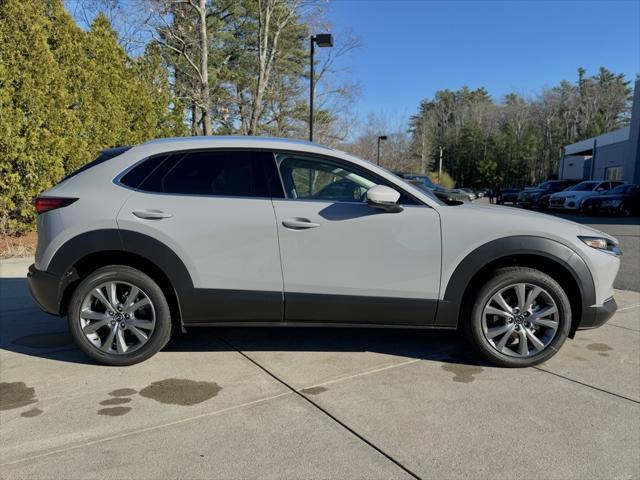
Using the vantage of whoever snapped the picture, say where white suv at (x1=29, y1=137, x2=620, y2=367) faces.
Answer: facing to the right of the viewer

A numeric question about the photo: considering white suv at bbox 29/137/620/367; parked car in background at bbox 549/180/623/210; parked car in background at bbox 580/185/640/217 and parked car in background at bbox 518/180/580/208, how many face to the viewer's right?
1

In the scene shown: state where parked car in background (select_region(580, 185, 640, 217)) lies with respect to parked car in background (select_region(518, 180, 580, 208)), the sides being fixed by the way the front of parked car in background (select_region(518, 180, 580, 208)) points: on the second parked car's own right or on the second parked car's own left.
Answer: on the second parked car's own left

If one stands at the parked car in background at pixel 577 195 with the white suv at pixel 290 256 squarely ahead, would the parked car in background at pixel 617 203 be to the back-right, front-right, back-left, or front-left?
front-left

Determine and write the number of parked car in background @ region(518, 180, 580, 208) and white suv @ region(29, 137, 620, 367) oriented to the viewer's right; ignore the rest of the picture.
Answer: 1

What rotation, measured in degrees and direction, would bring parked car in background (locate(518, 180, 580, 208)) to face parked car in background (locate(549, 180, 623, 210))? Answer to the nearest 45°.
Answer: approximately 45° to its left

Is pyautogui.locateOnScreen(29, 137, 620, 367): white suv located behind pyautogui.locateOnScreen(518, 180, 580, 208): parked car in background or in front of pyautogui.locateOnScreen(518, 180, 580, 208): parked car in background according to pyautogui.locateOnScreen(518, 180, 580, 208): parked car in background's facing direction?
in front

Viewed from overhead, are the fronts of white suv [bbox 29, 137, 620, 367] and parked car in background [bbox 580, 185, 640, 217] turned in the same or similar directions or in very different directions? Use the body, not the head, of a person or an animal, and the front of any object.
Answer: very different directions

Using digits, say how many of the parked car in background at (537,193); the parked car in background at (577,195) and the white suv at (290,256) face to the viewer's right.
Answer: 1

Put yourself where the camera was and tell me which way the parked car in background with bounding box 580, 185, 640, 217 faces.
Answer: facing the viewer and to the left of the viewer

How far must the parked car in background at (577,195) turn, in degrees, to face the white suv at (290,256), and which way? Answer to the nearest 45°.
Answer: approximately 45° to its left

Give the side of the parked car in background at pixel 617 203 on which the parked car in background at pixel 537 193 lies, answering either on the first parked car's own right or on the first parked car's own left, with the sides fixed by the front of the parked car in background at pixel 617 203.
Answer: on the first parked car's own right

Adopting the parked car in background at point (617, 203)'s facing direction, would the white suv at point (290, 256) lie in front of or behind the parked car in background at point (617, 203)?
in front

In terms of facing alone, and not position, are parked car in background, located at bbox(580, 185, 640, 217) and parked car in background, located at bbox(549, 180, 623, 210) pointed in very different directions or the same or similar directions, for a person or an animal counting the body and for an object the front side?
same or similar directions
